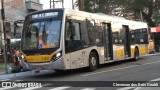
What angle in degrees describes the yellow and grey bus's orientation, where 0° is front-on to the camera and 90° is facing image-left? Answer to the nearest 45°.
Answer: approximately 45°
